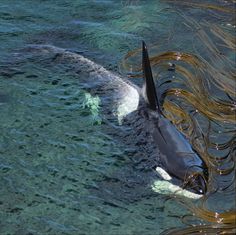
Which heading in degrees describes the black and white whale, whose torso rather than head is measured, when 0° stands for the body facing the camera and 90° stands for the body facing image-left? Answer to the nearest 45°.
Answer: approximately 315°
